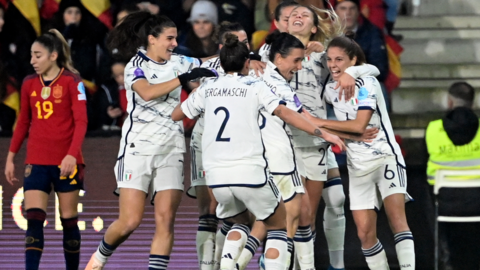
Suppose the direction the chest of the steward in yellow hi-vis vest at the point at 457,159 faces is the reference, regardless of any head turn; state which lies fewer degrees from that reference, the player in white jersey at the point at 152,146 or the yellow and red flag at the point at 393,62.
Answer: the yellow and red flag

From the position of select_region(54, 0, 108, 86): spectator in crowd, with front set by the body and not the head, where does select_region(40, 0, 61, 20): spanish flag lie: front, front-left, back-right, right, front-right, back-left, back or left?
back-right

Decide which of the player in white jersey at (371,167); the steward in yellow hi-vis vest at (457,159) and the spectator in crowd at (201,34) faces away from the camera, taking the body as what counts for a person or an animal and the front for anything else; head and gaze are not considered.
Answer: the steward in yellow hi-vis vest at (457,159)

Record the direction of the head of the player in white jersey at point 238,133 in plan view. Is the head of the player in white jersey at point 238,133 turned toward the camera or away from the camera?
away from the camera

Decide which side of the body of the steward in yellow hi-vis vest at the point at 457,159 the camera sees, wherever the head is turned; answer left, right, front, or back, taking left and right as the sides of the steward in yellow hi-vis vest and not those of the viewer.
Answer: back

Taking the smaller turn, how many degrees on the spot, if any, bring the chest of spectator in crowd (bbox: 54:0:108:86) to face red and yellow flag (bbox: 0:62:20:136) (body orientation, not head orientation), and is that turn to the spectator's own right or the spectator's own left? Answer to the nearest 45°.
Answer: approximately 90° to the spectator's own right

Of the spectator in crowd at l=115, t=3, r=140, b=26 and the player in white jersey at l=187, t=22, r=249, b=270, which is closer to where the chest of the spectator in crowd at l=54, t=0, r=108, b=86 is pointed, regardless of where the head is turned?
the player in white jersey

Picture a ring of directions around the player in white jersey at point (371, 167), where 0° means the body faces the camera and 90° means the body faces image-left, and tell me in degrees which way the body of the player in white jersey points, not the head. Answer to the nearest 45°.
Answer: approximately 45°
